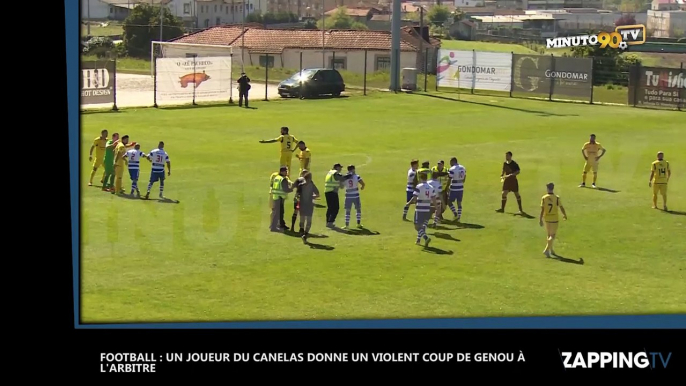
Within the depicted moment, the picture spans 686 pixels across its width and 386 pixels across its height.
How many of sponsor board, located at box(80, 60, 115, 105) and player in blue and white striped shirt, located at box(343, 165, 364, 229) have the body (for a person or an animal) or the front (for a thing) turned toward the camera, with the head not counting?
1

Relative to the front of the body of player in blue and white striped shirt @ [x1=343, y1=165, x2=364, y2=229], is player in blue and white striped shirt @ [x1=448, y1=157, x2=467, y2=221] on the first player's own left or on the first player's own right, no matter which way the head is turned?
on the first player's own right

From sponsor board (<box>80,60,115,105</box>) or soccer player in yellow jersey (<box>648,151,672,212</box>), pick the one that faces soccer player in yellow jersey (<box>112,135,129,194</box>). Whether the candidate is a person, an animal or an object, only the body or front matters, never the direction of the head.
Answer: the sponsor board

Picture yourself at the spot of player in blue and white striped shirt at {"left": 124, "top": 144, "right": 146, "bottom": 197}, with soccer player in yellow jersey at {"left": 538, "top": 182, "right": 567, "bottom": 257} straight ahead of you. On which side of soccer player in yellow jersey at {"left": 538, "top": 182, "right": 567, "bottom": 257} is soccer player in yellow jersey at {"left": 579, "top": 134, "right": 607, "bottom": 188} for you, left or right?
left

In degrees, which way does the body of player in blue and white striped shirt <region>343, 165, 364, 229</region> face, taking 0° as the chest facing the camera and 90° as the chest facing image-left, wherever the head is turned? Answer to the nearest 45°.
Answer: approximately 180°
